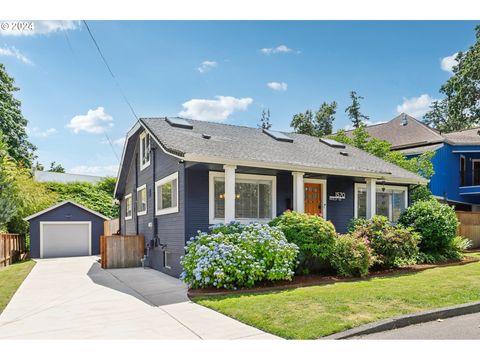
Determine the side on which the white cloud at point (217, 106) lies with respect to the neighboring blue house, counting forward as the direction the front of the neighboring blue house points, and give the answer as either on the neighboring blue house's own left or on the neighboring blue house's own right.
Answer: on the neighboring blue house's own right

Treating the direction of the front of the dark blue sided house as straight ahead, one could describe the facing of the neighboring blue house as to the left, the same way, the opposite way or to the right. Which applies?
the same way

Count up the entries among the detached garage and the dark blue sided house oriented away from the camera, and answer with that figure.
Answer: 0

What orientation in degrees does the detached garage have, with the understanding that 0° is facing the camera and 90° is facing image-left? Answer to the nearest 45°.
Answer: approximately 0°

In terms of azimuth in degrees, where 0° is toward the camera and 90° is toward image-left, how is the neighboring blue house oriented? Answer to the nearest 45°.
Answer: approximately 315°

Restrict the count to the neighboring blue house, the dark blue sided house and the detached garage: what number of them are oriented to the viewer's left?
0

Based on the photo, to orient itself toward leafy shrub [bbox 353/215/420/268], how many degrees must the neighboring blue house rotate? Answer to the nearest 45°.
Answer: approximately 45° to its right

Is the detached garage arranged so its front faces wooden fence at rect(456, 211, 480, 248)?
no

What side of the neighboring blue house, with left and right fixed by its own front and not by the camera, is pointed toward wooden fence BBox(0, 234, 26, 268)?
right

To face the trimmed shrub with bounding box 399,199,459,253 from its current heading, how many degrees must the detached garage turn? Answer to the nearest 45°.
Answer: approximately 45° to its left

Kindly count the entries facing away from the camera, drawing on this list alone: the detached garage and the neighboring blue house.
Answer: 0

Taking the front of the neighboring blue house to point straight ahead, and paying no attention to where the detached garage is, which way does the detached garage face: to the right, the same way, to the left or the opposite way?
the same way

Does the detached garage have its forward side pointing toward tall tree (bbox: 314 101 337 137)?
no
